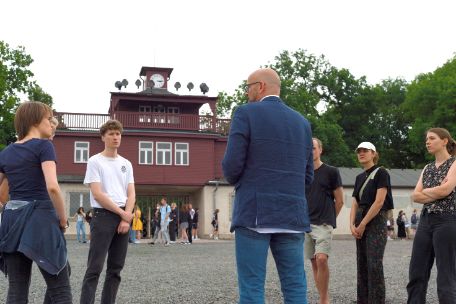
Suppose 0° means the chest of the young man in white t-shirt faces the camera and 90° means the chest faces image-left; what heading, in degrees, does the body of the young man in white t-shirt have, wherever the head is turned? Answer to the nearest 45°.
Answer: approximately 315°

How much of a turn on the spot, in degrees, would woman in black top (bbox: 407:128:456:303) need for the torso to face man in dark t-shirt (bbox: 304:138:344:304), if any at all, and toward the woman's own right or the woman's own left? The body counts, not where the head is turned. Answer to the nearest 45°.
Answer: approximately 90° to the woman's own right

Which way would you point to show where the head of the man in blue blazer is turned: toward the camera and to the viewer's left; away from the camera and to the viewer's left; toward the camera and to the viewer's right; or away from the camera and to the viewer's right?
away from the camera and to the viewer's left

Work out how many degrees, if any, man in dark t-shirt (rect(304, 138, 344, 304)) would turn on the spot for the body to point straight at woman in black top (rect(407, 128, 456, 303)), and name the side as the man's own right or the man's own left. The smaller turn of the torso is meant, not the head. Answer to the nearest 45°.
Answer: approximately 90° to the man's own left

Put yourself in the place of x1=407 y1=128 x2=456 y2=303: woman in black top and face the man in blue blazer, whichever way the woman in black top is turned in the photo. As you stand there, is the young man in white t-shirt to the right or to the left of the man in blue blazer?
right

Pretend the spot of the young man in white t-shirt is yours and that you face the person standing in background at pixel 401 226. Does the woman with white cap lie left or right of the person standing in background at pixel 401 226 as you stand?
right

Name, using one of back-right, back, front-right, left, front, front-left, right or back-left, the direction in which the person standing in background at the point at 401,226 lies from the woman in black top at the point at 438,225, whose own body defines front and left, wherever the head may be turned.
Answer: back-right

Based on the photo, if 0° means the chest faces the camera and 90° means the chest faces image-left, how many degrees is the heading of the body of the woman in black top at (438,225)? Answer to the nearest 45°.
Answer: approximately 45°
